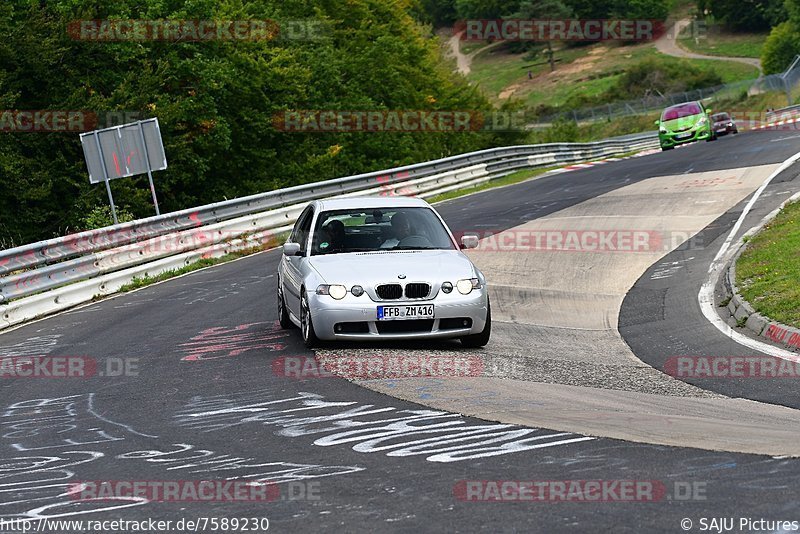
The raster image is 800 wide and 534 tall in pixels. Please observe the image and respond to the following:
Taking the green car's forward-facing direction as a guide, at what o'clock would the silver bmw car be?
The silver bmw car is roughly at 12 o'clock from the green car.

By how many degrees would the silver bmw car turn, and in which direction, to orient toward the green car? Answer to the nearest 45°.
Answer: approximately 180°

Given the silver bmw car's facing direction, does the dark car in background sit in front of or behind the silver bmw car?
behind

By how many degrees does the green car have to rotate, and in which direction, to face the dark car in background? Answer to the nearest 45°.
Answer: approximately 180°

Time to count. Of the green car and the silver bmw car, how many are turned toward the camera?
2

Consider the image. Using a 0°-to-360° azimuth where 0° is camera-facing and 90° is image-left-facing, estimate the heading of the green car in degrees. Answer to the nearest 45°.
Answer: approximately 0°

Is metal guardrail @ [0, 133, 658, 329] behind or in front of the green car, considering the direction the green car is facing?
in front
